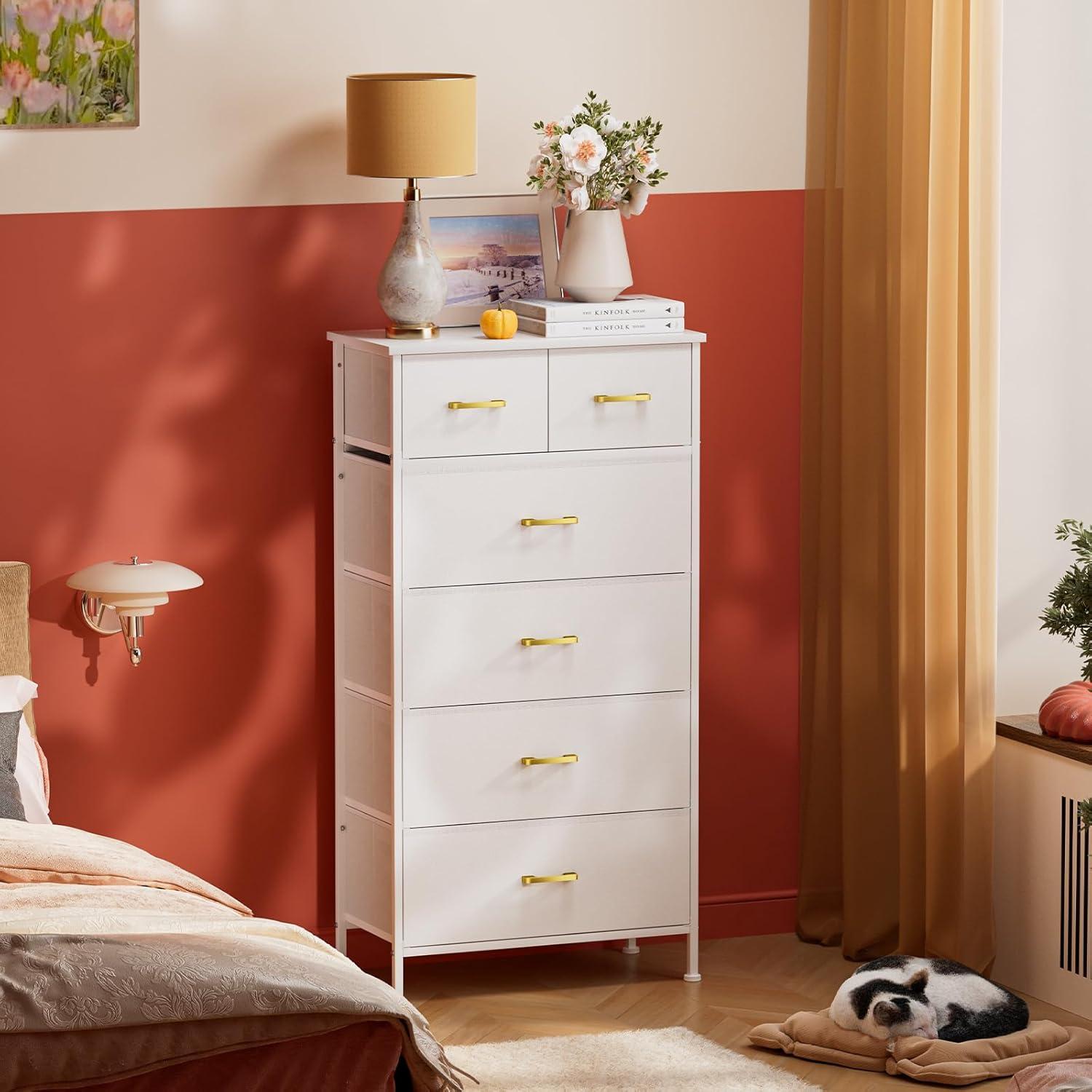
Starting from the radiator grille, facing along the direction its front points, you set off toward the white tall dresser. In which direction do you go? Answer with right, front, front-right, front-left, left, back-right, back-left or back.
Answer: front-right

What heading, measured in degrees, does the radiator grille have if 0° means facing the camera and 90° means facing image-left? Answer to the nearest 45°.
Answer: approximately 45°

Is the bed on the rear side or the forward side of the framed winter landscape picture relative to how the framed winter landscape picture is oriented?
on the forward side

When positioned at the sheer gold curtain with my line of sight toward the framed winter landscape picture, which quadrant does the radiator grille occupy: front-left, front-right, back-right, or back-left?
back-left

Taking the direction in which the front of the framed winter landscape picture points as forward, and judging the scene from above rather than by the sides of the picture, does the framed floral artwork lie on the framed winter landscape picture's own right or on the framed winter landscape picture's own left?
on the framed winter landscape picture's own right

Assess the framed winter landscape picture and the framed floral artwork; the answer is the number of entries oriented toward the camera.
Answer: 2

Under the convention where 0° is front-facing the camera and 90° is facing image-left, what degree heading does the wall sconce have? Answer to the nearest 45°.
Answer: approximately 315°
